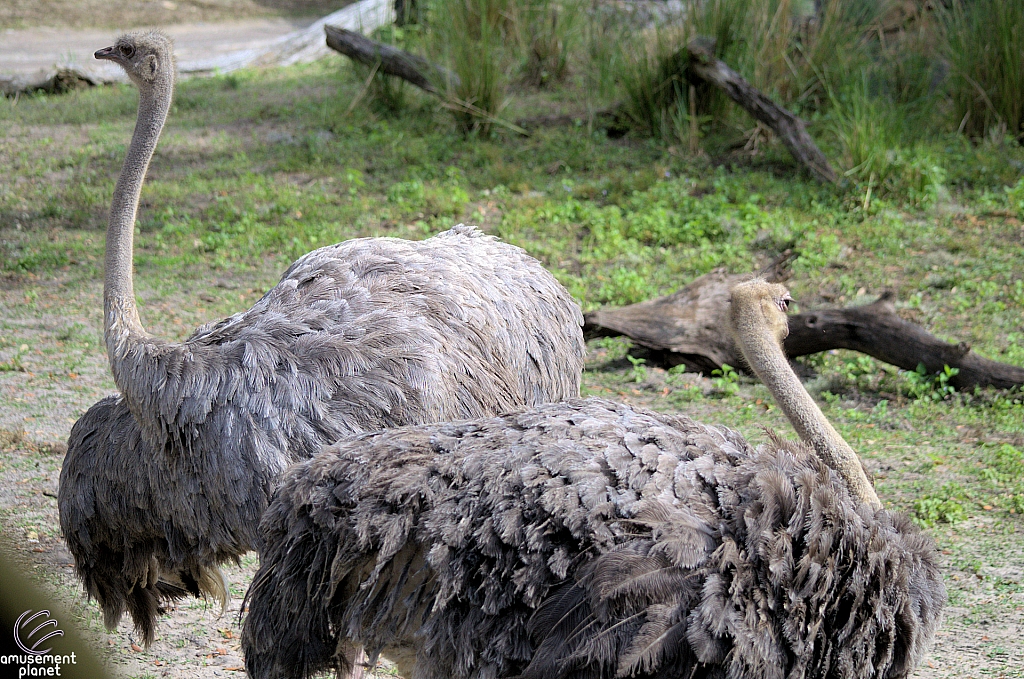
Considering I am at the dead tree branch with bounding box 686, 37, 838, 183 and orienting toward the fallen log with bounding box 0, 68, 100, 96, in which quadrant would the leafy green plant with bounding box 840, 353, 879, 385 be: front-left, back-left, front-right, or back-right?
back-left

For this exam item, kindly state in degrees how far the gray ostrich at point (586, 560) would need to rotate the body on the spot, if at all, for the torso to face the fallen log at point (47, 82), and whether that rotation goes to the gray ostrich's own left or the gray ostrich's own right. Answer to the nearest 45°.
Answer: approximately 135° to the gray ostrich's own left

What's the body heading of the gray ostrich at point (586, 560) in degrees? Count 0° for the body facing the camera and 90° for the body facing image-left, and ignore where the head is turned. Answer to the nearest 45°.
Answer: approximately 270°

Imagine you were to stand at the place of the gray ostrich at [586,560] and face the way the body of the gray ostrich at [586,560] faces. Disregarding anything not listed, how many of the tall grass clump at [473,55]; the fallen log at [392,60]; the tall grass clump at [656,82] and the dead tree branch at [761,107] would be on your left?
4

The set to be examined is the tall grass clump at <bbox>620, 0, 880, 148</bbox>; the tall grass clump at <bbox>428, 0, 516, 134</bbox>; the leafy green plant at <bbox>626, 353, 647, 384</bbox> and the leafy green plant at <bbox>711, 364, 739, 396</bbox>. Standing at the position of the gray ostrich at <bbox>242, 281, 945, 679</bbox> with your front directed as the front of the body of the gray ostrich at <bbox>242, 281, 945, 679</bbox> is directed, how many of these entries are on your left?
4

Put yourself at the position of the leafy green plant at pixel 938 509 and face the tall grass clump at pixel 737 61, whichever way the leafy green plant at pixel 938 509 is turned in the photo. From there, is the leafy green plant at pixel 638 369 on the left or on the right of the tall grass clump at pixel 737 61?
left

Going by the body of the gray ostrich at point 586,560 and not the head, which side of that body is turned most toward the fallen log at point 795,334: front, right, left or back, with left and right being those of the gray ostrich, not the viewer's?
left

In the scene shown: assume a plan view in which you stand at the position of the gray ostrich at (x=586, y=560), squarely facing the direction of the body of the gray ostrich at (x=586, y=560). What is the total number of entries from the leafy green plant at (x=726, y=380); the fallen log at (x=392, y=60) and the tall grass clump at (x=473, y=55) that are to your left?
3

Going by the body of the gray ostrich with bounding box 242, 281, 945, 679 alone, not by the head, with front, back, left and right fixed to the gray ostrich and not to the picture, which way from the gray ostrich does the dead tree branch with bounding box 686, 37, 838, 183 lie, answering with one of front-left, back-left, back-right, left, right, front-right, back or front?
left

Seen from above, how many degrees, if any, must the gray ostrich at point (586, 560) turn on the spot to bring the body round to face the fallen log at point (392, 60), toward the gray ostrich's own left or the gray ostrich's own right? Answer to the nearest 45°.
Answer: approximately 90° to the gray ostrich's own left

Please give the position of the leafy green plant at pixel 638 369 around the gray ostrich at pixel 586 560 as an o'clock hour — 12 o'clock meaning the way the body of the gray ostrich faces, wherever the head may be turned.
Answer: The leafy green plant is roughly at 9 o'clock from the gray ostrich.

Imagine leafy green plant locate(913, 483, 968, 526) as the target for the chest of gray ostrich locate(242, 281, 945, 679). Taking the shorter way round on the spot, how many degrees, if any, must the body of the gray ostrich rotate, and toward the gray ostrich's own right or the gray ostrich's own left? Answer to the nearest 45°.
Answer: approximately 45° to the gray ostrich's own left

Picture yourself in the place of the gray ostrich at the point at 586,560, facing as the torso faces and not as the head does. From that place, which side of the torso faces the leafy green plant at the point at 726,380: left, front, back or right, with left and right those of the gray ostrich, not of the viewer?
left

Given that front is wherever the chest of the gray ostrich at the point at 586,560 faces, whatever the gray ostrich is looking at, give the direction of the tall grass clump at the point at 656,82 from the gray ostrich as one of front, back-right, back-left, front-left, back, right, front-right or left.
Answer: left
